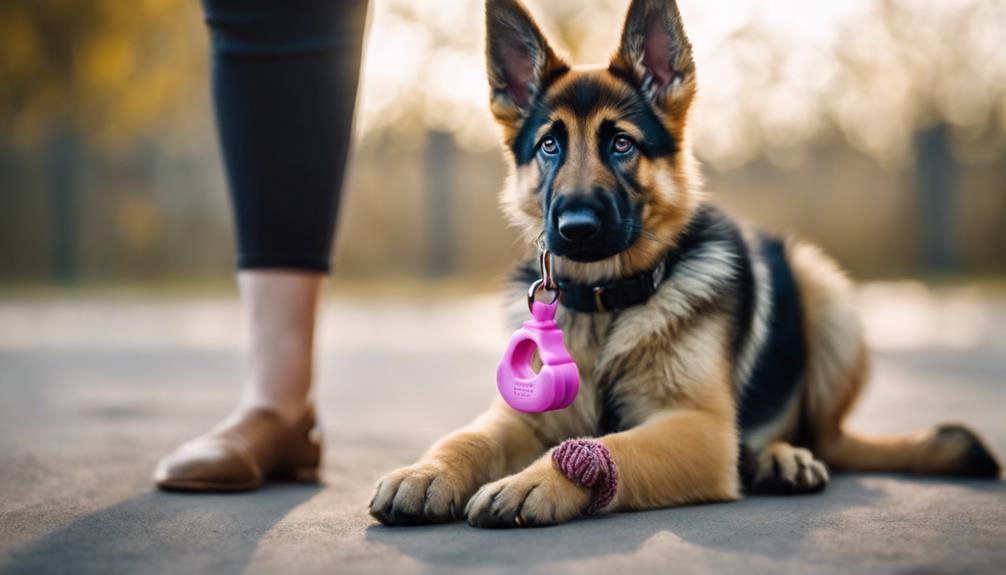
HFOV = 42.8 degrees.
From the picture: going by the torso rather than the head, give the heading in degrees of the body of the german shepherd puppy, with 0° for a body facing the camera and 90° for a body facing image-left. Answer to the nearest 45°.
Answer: approximately 45°

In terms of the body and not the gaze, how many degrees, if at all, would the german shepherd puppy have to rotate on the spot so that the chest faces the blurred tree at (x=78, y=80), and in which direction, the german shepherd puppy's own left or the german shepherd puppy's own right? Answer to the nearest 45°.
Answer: approximately 90° to the german shepherd puppy's own right
